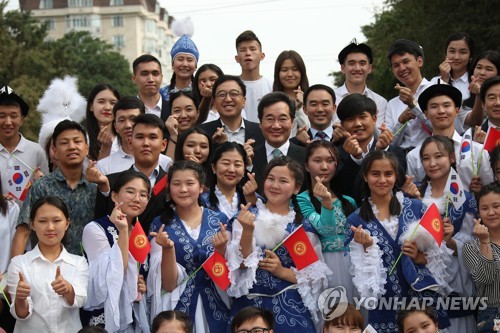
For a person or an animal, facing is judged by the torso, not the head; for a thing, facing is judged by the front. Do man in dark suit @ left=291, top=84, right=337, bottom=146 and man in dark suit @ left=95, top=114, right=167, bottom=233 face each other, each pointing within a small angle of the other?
no

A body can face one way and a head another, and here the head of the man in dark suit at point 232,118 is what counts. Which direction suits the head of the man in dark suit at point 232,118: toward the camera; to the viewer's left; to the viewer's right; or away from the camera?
toward the camera

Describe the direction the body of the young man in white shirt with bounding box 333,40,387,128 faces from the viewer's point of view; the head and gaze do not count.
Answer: toward the camera

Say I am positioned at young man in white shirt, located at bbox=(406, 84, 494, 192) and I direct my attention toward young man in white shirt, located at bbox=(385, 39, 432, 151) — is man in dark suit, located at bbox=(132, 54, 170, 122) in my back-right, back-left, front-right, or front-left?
front-left

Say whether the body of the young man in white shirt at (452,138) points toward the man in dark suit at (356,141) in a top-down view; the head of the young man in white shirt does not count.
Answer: no

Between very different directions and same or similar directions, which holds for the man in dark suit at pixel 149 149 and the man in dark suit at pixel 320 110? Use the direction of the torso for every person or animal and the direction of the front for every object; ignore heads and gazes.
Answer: same or similar directions

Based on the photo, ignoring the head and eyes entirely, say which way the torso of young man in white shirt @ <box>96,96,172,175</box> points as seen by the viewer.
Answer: toward the camera

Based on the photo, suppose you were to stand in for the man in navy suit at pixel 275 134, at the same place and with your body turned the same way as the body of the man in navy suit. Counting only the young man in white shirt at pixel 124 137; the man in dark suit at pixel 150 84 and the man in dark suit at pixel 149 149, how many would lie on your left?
0

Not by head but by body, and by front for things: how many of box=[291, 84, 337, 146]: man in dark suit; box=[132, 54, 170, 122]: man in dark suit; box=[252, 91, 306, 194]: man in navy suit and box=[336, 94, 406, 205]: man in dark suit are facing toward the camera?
4

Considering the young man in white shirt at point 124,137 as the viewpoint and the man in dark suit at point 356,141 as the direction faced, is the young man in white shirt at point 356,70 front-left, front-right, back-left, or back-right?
front-left

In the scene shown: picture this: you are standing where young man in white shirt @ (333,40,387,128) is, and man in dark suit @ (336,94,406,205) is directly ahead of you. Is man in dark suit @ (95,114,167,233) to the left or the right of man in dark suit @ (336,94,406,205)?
right

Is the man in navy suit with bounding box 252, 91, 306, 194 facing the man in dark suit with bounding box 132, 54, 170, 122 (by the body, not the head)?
no

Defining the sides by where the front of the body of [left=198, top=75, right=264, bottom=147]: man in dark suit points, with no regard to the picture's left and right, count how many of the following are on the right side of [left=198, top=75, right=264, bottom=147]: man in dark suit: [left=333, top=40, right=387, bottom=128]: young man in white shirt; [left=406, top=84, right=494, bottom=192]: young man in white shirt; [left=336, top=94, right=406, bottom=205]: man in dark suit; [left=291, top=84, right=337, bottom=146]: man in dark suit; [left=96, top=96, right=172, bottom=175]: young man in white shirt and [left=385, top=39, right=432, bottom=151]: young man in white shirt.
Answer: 1

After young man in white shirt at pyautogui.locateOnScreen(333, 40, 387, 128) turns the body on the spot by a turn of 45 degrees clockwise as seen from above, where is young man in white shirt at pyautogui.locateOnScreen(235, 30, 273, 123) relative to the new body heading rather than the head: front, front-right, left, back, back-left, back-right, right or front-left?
front-right

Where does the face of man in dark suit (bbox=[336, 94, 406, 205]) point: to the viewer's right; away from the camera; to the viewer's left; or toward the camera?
toward the camera

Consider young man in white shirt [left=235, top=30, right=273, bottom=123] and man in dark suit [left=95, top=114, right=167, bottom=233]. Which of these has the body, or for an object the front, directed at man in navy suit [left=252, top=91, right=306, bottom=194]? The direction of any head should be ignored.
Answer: the young man in white shirt

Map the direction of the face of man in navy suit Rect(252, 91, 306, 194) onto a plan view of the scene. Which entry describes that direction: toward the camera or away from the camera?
toward the camera

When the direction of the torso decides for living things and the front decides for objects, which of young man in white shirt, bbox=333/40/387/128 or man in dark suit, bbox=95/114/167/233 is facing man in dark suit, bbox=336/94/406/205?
the young man in white shirt

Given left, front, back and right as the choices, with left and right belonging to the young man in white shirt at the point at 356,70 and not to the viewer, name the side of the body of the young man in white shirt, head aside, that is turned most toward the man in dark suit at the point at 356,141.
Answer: front

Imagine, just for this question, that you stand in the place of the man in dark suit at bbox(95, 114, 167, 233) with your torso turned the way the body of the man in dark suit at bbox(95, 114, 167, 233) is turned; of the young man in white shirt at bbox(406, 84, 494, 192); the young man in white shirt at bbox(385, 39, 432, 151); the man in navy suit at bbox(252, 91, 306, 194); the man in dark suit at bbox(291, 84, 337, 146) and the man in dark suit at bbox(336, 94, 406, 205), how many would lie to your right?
0

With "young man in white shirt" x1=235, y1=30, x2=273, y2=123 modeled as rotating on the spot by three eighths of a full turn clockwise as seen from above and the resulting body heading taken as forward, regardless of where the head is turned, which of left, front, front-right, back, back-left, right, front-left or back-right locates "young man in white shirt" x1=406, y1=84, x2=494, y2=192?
back
